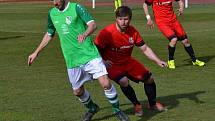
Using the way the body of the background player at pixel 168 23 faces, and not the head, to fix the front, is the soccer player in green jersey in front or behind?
in front

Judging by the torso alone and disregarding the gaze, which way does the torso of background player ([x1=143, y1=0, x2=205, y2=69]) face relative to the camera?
toward the camera

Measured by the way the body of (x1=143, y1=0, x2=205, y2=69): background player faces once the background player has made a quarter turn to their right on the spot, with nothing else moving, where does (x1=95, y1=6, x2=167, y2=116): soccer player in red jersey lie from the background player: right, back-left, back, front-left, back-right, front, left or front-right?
left
